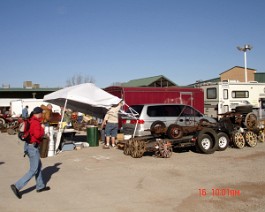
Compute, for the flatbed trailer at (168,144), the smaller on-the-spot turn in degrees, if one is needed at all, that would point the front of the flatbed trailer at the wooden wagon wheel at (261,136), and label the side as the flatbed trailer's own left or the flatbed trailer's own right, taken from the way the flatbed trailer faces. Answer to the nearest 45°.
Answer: approximately 135° to the flatbed trailer's own right

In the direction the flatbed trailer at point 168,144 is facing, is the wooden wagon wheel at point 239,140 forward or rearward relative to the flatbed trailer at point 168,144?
rearward

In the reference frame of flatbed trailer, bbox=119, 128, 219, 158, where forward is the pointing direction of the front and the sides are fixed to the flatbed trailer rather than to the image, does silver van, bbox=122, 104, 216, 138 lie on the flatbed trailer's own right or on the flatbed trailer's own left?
on the flatbed trailer's own right

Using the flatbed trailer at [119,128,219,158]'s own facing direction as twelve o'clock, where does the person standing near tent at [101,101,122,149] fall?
The person standing near tent is roughly at 1 o'clock from the flatbed trailer.

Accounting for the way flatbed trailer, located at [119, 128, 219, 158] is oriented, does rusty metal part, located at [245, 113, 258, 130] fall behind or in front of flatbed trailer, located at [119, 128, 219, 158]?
behind

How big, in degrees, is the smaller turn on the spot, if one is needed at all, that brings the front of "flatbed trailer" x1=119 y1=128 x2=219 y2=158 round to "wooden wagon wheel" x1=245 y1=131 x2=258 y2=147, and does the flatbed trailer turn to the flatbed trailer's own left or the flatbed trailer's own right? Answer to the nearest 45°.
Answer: approximately 135° to the flatbed trailer's own right

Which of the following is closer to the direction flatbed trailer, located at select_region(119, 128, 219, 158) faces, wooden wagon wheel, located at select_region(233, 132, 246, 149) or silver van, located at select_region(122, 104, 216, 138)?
the silver van

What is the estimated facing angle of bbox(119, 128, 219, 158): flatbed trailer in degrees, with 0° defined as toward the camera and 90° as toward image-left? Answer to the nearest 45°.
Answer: approximately 90°

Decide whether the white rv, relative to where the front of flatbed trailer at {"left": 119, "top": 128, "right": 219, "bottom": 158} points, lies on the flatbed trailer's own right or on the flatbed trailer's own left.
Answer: on the flatbed trailer's own right

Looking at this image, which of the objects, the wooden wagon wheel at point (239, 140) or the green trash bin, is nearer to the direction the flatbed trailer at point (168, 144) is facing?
the green trash bin

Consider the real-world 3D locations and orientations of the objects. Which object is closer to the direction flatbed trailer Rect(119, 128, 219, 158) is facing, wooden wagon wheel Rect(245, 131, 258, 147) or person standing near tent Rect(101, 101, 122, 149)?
the person standing near tent
